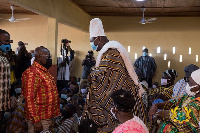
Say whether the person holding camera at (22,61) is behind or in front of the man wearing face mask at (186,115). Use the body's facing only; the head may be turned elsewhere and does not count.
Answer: in front

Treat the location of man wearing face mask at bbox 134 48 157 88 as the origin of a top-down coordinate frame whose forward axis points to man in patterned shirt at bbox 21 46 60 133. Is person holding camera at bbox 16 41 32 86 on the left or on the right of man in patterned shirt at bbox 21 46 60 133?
right

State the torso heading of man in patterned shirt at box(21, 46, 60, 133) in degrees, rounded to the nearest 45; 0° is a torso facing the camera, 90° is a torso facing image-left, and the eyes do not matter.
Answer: approximately 270°

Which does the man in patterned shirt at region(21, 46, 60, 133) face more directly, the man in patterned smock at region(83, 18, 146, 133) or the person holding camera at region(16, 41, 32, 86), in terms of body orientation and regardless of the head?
the man in patterned smock

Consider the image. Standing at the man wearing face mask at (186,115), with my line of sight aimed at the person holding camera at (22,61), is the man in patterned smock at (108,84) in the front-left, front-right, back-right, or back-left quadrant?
front-left

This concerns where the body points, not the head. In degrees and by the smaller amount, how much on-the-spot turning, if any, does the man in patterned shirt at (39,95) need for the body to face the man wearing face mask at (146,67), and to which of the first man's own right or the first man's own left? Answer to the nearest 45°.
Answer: approximately 45° to the first man's own left

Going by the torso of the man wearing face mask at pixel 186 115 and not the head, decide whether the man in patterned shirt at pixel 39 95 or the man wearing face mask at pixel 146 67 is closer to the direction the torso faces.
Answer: the man in patterned shirt

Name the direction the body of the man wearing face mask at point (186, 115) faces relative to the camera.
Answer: to the viewer's left
